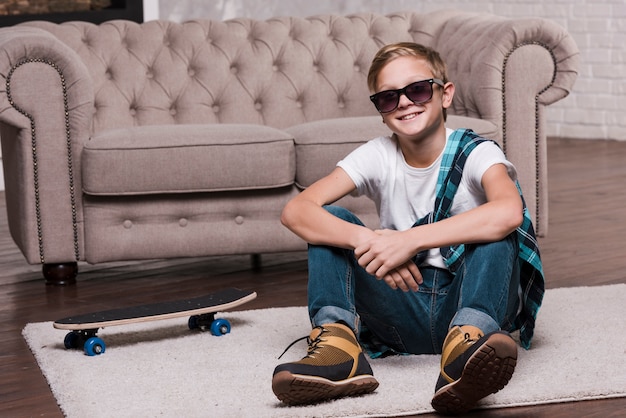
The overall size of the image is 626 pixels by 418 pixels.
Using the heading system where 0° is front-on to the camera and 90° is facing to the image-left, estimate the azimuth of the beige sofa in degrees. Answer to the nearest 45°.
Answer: approximately 0°

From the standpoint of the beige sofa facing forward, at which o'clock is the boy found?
The boy is roughly at 11 o'clock from the beige sofa.

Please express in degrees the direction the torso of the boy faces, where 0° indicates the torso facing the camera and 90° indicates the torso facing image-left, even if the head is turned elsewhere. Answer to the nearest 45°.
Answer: approximately 0°

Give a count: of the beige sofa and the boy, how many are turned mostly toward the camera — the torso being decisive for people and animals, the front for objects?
2

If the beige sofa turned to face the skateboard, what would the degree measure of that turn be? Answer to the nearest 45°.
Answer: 0° — it already faces it
